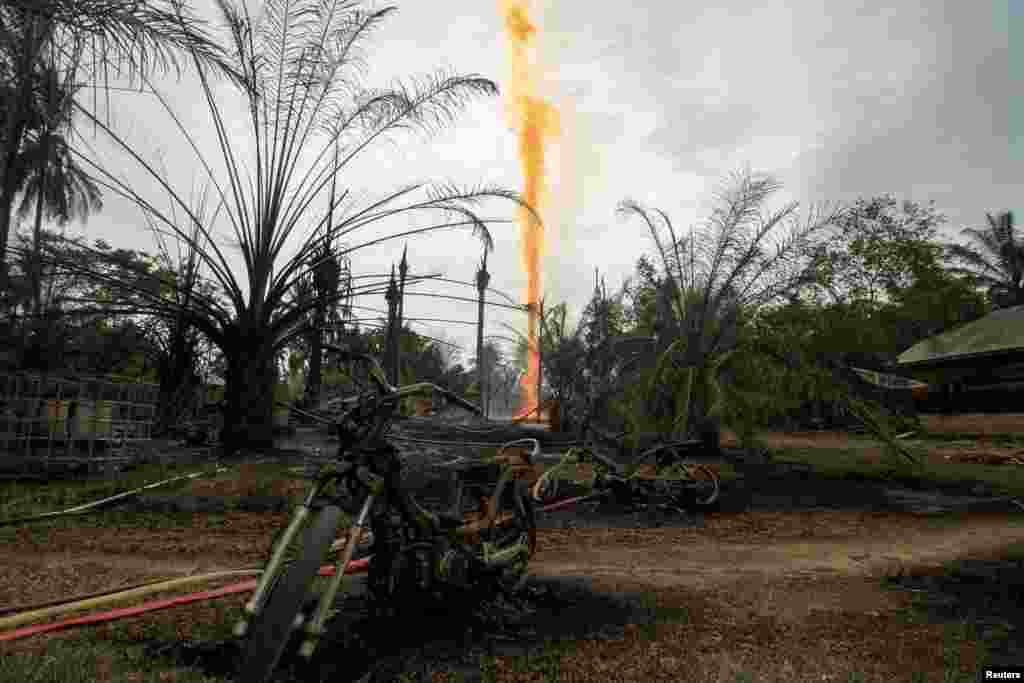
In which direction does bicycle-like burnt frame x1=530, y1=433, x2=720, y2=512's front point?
to the viewer's left

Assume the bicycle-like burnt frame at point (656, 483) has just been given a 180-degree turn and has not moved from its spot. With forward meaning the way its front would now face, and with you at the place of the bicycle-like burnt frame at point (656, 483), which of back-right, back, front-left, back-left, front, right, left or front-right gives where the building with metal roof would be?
front-left

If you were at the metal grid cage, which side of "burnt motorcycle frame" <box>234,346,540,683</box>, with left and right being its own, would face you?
right

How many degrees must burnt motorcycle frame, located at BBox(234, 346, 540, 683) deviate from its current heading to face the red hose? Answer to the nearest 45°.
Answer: approximately 90° to its right

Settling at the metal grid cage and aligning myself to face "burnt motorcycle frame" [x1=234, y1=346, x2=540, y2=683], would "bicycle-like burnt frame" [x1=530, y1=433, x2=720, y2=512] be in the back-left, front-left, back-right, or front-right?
front-left

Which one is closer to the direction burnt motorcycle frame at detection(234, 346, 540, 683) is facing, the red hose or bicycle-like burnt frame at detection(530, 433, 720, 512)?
the red hose

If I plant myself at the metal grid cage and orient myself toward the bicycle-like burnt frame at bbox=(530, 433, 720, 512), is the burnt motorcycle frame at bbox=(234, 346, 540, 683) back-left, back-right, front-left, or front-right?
front-right

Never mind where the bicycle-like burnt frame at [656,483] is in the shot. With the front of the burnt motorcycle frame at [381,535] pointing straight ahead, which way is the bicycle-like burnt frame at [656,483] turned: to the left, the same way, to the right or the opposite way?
to the right

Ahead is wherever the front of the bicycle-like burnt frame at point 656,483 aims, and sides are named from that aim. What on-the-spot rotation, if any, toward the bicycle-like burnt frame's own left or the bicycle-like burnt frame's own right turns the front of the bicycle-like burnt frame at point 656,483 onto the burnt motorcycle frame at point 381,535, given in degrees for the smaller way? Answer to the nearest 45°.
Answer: approximately 90° to the bicycle-like burnt frame's own left

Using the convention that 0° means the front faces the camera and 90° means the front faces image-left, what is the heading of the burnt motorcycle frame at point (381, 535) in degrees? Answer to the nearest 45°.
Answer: approximately 45°

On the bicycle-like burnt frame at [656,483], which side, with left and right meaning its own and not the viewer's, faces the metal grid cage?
front

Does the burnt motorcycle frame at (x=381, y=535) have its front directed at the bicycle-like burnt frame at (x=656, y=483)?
no
